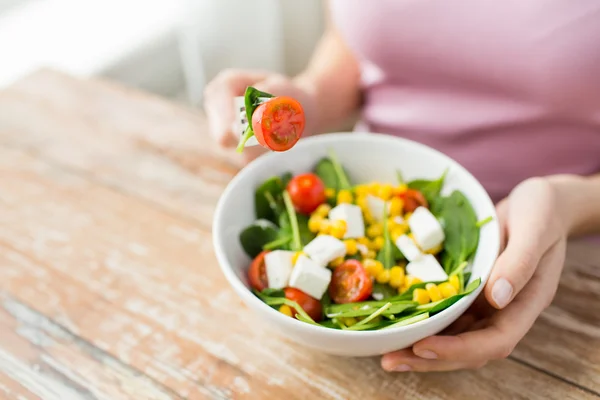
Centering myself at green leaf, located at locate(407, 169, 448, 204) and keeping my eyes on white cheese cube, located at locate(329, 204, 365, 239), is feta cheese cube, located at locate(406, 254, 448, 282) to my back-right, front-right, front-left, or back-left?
front-left

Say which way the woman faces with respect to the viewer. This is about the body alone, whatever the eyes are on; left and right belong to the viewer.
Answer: facing the viewer and to the left of the viewer
